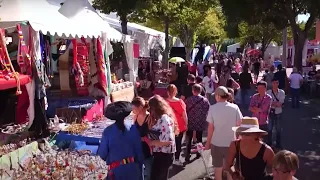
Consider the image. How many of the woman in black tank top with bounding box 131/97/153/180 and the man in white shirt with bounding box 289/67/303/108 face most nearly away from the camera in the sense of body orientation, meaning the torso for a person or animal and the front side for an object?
1

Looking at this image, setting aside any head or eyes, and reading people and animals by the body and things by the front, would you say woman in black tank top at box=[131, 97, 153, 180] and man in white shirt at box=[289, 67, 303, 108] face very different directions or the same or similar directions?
very different directions
